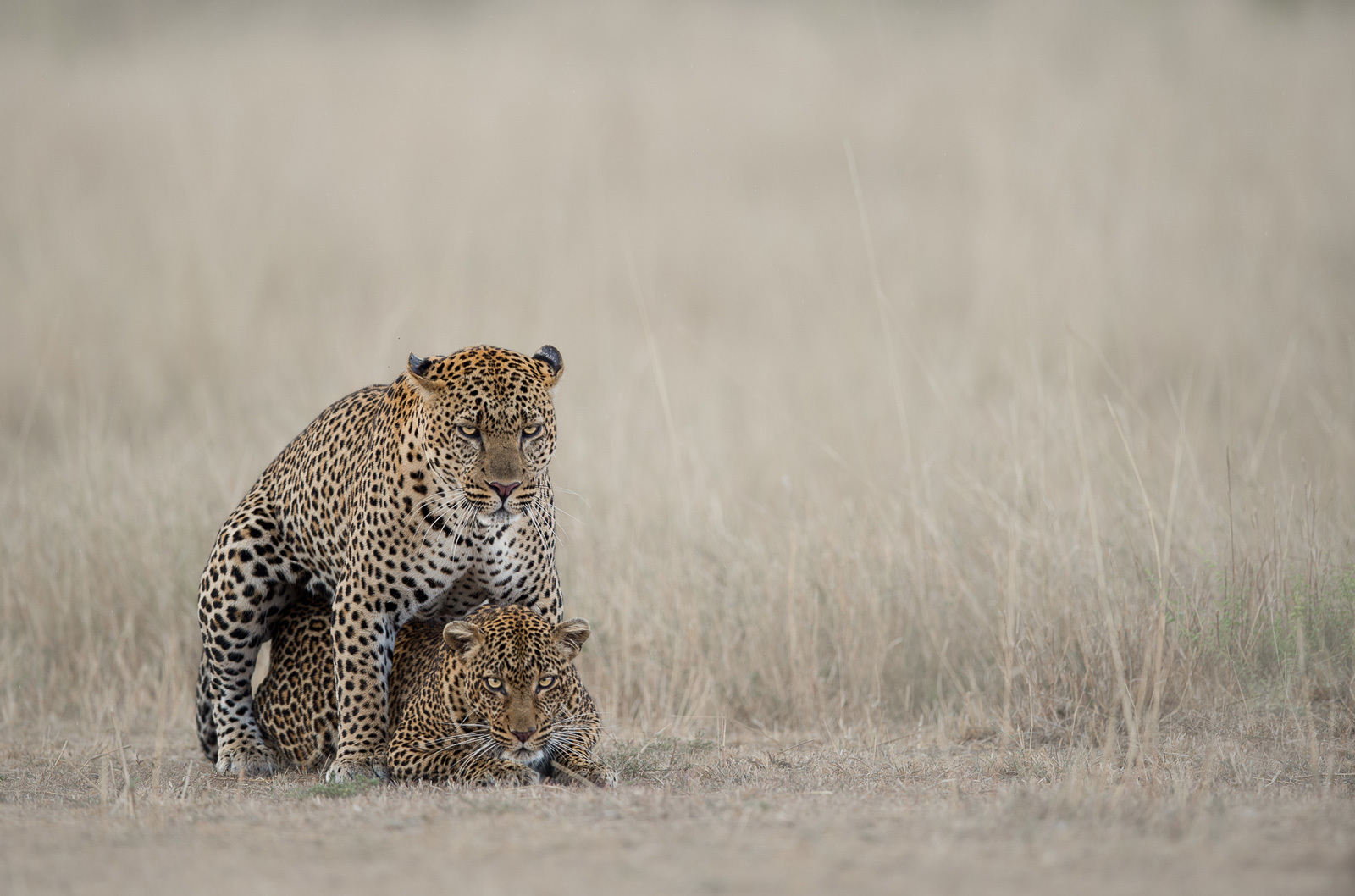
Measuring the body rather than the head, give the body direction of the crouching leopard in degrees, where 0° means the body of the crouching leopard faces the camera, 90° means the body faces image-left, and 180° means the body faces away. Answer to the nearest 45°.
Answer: approximately 315°

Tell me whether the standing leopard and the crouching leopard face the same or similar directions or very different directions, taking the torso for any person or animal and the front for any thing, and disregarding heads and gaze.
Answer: same or similar directions

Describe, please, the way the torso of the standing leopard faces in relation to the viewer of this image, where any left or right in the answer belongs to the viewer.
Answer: facing the viewer and to the right of the viewer
